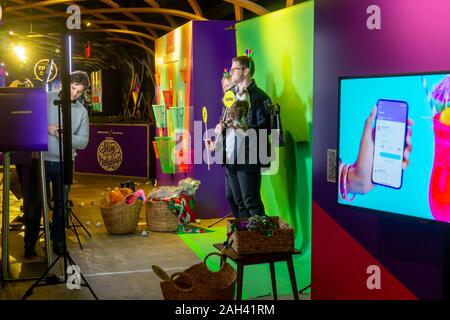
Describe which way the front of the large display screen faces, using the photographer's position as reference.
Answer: facing the viewer and to the left of the viewer

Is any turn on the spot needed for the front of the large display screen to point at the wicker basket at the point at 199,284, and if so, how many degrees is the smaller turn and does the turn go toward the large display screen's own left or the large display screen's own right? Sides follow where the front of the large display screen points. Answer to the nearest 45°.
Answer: approximately 45° to the large display screen's own right

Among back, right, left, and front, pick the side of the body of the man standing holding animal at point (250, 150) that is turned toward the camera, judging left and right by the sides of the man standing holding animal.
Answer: left

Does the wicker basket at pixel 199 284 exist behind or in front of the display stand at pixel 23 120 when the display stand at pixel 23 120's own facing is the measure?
in front

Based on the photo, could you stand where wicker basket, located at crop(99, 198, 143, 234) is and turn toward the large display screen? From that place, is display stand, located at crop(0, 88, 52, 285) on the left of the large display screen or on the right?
right

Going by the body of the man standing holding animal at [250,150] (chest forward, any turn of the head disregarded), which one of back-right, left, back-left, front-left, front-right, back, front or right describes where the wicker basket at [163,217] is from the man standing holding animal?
front-right

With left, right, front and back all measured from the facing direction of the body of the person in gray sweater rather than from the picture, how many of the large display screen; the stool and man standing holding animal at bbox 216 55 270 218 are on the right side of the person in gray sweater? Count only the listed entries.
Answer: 0

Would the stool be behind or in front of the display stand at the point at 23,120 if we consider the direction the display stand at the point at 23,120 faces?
in front

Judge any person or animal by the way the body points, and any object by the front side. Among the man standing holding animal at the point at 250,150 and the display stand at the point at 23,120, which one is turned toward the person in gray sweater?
the man standing holding animal

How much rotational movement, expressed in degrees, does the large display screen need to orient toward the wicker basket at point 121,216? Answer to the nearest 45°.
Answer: approximately 90° to its right
